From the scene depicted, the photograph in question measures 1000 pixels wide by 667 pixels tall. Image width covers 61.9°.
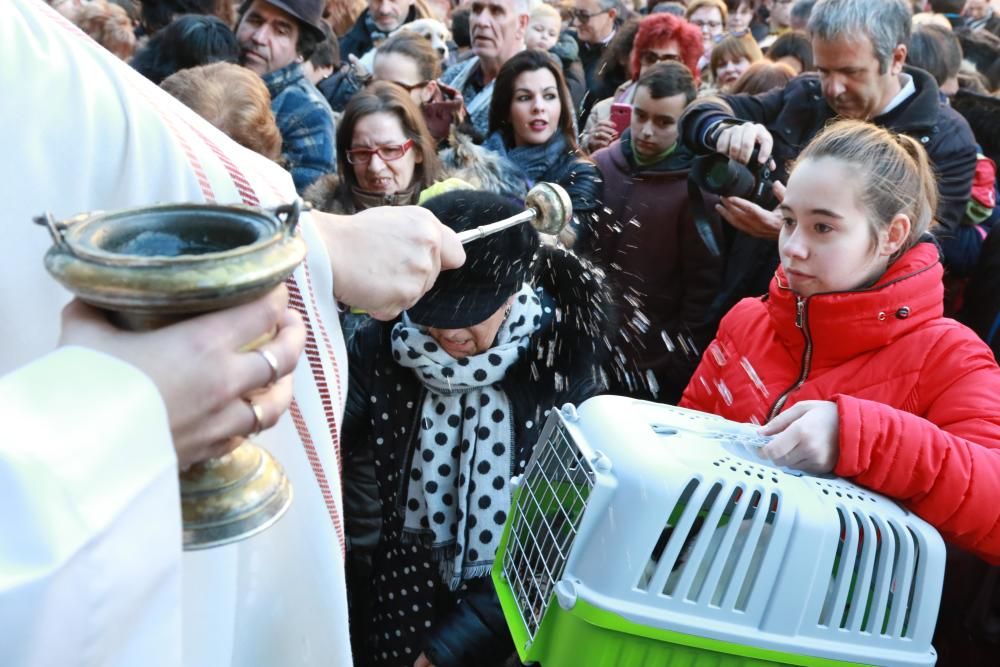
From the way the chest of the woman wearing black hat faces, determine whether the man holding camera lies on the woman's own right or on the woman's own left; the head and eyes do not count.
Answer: on the woman's own left

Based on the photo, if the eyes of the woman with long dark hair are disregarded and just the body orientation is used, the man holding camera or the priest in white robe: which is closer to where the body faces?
the priest in white robe

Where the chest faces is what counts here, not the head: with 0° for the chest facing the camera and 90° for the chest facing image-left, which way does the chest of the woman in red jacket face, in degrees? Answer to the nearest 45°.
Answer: approximately 45°

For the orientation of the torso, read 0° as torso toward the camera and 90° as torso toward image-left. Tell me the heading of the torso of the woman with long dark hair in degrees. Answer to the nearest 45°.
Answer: approximately 0°

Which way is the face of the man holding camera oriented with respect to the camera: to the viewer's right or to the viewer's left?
to the viewer's left

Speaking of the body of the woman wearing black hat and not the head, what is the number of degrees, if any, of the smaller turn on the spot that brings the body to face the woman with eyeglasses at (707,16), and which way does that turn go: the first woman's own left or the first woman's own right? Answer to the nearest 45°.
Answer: approximately 180°

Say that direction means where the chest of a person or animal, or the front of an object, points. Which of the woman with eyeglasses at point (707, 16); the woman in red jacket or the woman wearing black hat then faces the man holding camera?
the woman with eyeglasses

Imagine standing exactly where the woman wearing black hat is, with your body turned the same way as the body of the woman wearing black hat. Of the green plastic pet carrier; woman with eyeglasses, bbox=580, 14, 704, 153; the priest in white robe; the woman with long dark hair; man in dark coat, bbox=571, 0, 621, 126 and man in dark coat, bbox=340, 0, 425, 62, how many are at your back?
4

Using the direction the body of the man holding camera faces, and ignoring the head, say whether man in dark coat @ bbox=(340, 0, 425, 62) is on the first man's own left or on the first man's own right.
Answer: on the first man's own right
